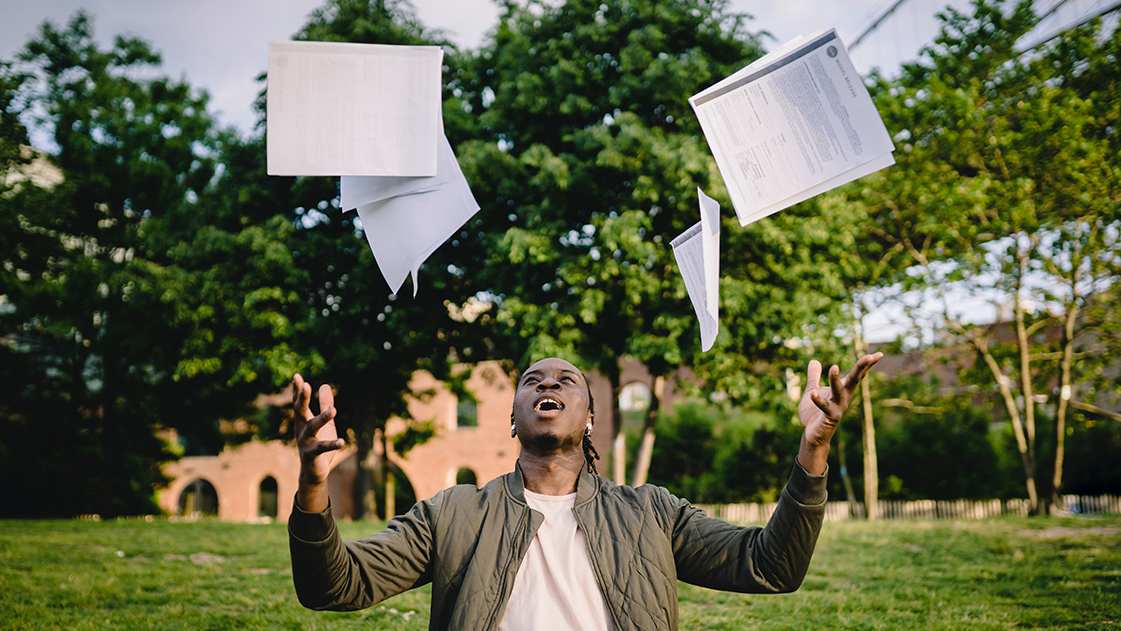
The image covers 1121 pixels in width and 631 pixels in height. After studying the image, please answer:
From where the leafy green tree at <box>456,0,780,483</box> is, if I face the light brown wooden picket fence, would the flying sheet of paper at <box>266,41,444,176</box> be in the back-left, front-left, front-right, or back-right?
back-right

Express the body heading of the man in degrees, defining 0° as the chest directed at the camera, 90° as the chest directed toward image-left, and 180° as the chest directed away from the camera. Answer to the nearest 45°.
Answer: approximately 0°

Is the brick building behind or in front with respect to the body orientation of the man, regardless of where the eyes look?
behind

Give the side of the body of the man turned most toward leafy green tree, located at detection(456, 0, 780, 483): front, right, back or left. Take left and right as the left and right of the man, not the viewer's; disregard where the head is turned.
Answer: back

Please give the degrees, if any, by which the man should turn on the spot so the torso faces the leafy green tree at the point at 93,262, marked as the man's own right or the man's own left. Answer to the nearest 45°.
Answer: approximately 135° to the man's own right
